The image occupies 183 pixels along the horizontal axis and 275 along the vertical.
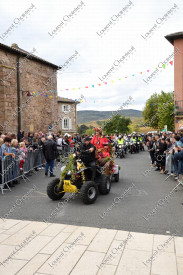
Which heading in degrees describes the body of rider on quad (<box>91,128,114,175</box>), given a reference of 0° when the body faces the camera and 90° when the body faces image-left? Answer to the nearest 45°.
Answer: approximately 45°

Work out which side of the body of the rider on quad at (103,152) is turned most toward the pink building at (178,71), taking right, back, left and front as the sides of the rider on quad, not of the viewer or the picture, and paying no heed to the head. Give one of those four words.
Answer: back

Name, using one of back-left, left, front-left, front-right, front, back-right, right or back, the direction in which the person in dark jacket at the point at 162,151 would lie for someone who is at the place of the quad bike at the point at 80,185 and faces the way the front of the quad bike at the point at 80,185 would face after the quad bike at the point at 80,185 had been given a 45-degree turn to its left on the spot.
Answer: back-left

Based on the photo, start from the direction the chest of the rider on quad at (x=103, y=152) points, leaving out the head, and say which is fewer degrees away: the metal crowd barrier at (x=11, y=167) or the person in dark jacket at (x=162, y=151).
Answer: the metal crowd barrier

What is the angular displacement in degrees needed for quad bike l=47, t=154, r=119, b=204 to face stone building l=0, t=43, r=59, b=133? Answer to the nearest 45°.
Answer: approximately 135° to its right

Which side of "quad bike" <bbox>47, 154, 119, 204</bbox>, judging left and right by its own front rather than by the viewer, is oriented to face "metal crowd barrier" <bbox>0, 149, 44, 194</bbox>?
right

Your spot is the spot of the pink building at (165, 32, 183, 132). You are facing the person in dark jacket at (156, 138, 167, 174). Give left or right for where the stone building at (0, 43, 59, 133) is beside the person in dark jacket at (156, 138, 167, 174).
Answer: right

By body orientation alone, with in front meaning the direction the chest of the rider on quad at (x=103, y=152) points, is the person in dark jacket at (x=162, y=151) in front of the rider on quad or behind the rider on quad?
behind

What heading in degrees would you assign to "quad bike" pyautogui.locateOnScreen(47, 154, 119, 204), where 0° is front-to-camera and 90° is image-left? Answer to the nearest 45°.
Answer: approximately 45°
